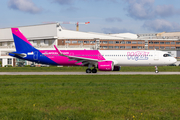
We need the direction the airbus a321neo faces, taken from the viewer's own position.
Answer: facing to the right of the viewer
